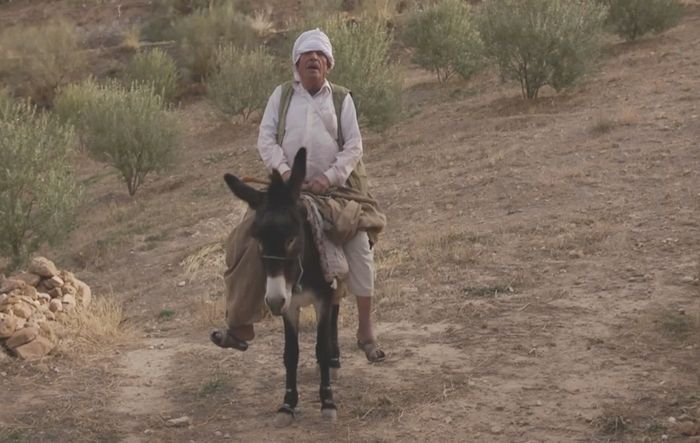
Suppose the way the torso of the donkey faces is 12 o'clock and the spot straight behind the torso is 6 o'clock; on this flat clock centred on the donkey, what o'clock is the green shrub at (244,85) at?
The green shrub is roughly at 6 o'clock from the donkey.

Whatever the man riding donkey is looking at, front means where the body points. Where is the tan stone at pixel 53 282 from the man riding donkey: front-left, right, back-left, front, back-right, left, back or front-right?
back-right

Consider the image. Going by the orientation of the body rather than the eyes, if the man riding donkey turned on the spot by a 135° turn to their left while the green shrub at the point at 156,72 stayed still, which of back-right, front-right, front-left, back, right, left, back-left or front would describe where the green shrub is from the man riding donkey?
front-left

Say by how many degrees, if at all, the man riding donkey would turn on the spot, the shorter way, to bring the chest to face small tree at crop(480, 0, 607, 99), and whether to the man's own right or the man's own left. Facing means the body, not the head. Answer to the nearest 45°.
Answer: approximately 180°

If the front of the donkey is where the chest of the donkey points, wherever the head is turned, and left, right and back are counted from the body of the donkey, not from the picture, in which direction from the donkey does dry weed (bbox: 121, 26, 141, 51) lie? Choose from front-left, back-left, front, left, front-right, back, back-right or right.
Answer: back

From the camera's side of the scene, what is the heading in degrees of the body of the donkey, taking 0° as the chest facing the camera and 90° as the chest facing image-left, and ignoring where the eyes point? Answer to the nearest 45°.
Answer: approximately 0°

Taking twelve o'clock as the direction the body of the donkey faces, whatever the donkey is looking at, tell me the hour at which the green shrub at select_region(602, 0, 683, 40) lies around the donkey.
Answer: The green shrub is roughly at 7 o'clock from the donkey.

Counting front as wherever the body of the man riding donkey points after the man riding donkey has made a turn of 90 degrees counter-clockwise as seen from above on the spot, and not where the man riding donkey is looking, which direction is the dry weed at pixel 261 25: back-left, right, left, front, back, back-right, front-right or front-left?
left
